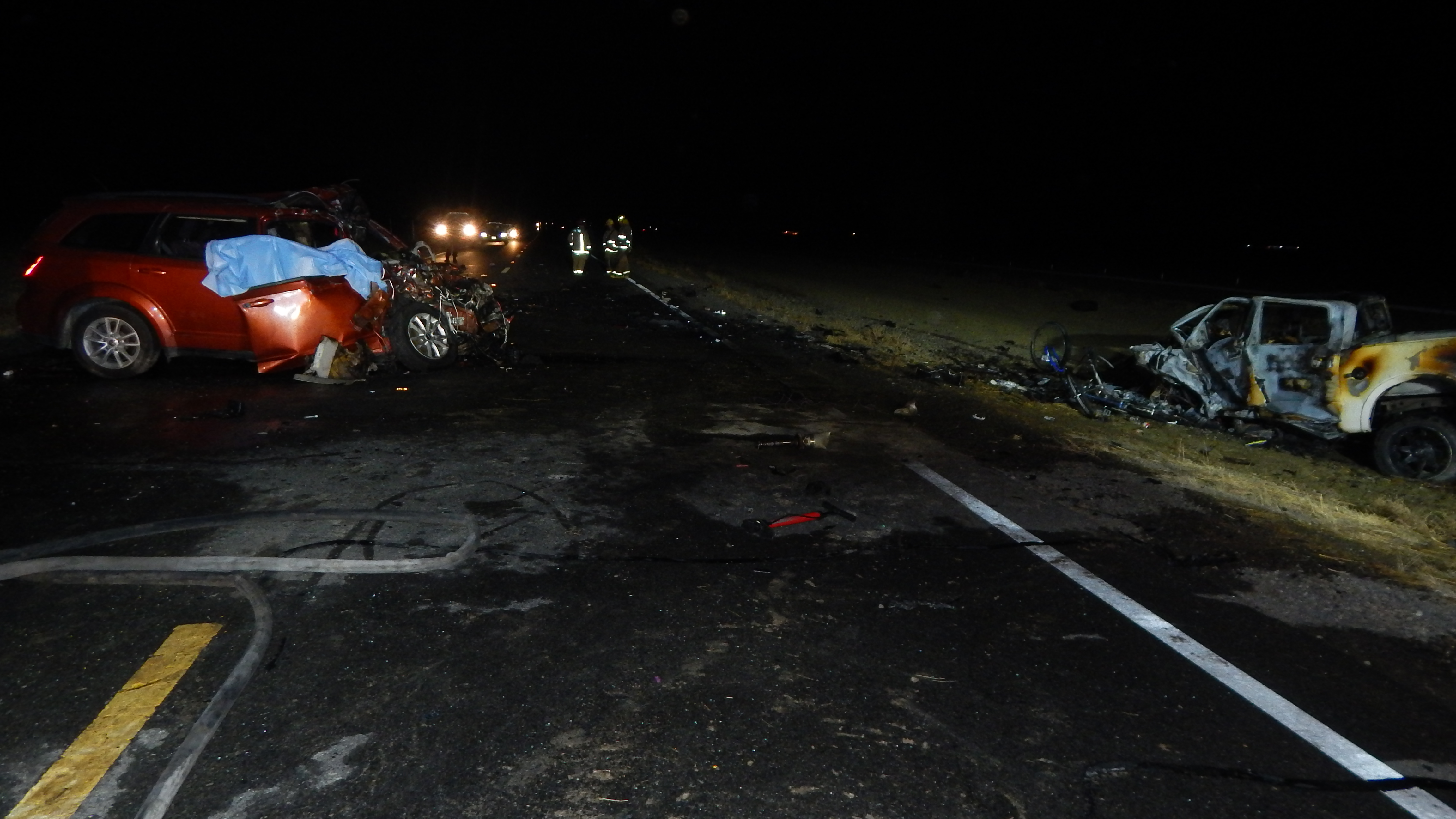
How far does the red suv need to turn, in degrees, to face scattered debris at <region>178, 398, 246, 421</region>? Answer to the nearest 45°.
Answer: approximately 90° to its right

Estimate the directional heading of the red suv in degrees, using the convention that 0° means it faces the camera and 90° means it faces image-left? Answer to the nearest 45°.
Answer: approximately 270°

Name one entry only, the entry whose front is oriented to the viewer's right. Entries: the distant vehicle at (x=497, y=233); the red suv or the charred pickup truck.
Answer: the red suv

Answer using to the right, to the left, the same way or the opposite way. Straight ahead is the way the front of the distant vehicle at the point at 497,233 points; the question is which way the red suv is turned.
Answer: to the left

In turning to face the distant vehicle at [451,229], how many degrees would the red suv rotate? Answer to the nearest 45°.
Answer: approximately 90° to its left

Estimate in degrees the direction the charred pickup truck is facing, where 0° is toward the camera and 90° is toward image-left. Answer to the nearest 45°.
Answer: approximately 90°

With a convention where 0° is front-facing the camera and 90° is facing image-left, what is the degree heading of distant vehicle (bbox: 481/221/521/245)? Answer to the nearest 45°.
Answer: approximately 0°

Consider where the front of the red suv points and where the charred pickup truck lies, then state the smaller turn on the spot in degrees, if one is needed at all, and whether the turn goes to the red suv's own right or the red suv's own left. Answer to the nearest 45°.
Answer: approximately 45° to the red suv's own right
